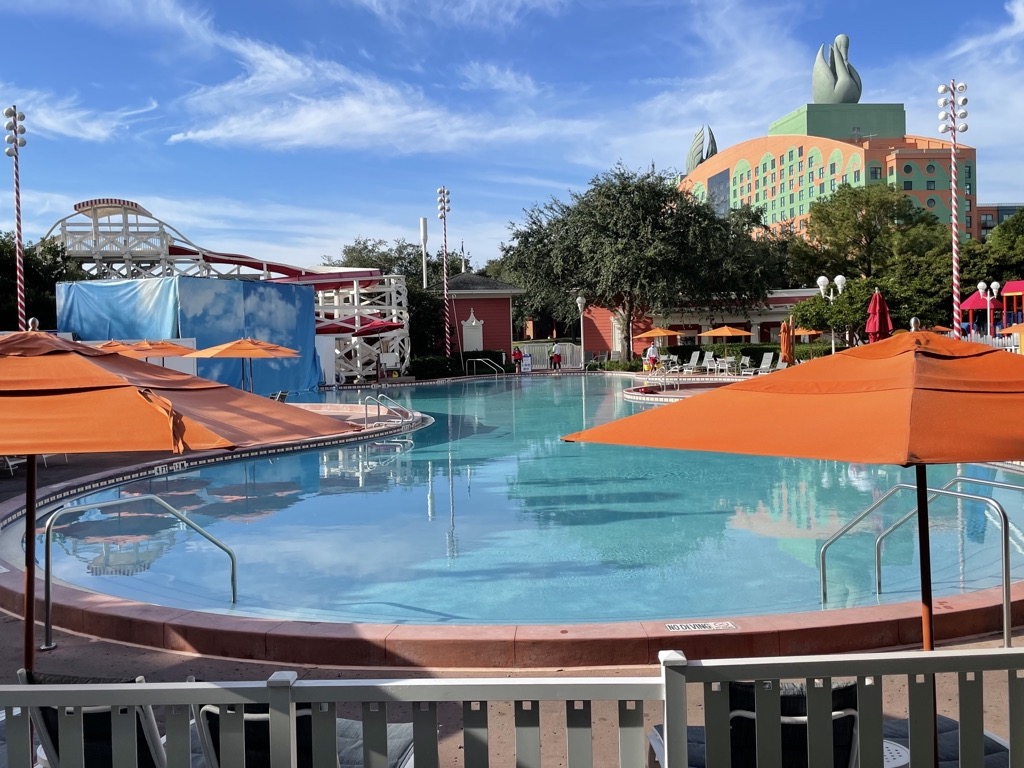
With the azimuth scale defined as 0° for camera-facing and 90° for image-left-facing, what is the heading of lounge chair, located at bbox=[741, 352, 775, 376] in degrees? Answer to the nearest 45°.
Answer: approximately 45°

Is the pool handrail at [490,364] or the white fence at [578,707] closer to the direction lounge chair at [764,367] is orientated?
the pool handrail

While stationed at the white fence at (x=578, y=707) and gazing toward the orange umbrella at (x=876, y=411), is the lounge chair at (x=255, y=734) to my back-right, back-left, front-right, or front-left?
back-left

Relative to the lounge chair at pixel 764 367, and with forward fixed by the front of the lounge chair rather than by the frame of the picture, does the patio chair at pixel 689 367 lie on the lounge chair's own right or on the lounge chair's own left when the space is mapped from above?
on the lounge chair's own right

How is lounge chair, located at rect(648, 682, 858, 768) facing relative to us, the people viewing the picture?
facing away from the viewer and to the left of the viewer

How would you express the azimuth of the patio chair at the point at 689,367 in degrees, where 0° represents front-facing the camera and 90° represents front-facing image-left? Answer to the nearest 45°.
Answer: approximately 45°

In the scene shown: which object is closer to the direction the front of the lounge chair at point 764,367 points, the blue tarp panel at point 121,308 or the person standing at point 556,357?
the blue tarp panel
